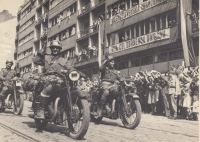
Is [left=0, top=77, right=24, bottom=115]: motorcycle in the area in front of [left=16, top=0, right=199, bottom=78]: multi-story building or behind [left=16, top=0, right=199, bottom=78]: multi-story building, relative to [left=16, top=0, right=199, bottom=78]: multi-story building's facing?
in front

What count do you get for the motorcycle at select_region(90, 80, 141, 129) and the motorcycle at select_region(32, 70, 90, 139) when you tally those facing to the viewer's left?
0

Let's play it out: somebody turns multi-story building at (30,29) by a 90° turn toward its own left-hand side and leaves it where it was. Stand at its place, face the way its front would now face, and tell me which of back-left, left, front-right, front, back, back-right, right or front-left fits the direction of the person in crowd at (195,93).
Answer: front-right

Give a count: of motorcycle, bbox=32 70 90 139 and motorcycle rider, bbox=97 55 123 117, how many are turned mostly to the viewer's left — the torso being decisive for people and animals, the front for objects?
0

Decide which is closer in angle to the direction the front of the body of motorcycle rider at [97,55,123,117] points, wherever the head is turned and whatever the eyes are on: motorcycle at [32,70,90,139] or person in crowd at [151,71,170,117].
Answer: the motorcycle

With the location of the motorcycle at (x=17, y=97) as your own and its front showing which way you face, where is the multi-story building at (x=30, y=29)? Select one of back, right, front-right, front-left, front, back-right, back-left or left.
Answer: back-left

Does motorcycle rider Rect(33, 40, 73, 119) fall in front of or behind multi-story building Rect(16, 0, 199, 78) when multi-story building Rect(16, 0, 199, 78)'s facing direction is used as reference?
in front

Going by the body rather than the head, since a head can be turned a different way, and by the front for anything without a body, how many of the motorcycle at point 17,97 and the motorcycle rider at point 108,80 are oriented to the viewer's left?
0

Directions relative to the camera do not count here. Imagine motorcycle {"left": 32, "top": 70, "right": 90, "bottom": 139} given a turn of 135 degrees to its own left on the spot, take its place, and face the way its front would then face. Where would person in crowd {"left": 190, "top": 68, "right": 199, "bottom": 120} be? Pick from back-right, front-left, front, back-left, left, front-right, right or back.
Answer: front-right

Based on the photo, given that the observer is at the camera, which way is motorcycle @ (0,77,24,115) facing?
facing the viewer and to the right of the viewer
